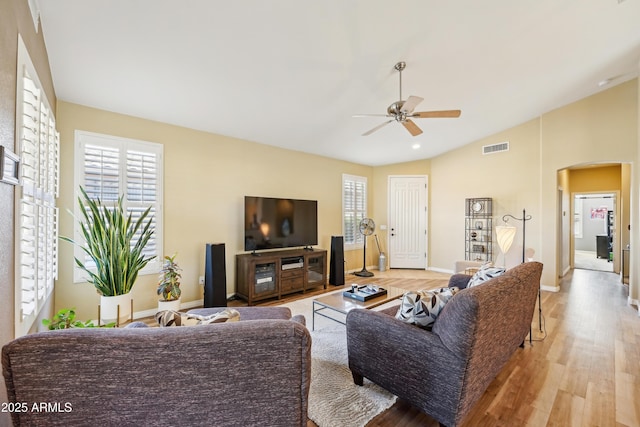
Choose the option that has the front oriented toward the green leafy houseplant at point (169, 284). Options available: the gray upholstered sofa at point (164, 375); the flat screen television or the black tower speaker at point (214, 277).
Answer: the gray upholstered sofa

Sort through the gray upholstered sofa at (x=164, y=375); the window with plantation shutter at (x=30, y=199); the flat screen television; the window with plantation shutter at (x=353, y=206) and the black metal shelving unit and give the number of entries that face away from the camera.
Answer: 1

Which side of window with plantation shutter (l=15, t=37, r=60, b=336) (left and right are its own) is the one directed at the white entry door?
front

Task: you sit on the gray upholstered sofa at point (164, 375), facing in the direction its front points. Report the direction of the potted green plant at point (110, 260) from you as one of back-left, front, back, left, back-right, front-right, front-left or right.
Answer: front

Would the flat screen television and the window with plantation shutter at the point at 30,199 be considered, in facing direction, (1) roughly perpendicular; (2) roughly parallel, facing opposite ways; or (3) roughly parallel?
roughly perpendicular

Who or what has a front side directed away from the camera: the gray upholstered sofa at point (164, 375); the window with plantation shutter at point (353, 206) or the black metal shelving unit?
the gray upholstered sofa

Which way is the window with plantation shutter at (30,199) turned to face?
to the viewer's right

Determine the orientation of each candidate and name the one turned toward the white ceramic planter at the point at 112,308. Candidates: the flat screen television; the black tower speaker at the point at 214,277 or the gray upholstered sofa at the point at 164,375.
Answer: the gray upholstered sofa

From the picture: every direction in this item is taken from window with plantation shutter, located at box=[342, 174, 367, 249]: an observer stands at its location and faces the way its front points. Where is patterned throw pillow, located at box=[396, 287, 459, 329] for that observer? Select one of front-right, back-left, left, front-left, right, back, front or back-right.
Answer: front-right

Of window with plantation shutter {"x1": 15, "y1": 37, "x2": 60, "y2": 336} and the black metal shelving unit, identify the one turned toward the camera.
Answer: the black metal shelving unit

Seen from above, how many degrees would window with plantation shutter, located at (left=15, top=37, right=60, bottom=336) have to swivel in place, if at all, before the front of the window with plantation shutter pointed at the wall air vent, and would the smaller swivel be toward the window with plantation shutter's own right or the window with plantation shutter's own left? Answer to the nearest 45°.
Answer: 0° — it already faces it

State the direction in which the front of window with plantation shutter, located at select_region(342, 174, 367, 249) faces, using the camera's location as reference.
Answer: facing the viewer and to the right of the viewer

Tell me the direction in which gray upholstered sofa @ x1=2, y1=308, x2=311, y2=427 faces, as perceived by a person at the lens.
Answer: facing away from the viewer

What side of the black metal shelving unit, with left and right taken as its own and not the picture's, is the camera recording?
front

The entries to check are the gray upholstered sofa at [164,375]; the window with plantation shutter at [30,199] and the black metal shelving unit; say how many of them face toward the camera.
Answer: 1
